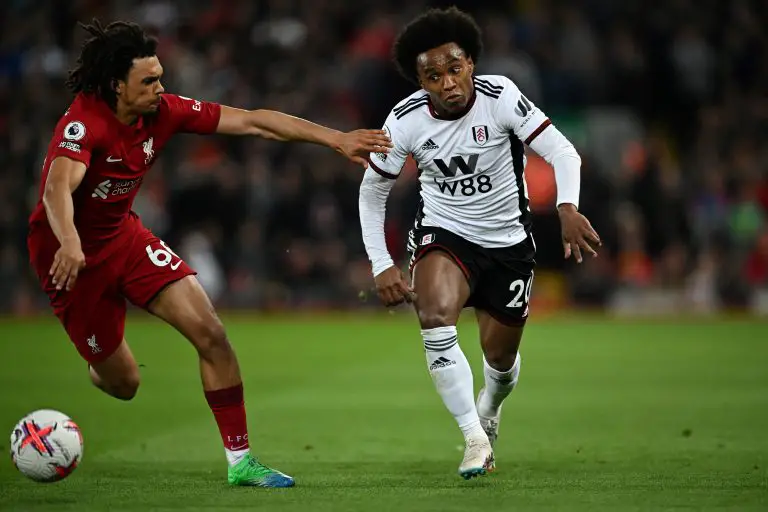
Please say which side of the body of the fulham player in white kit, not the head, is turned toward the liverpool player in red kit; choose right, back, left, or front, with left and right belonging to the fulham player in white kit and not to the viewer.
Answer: right

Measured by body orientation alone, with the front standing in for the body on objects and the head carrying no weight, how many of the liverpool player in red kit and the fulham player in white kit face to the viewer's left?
0

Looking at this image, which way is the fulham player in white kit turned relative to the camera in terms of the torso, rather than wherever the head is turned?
toward the camera

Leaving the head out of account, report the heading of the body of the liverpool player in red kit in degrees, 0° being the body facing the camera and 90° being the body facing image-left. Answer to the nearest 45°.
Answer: approximately 315°

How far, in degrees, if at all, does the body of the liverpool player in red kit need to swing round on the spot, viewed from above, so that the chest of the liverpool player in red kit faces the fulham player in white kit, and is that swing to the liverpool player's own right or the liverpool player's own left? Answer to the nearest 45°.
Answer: approximately 45° to the liverpool player's own left

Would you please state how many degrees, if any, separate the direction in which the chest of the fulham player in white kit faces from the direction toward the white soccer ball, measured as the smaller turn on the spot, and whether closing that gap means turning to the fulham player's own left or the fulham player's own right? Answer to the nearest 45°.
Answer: approximately 45° to the fulham player's own right
